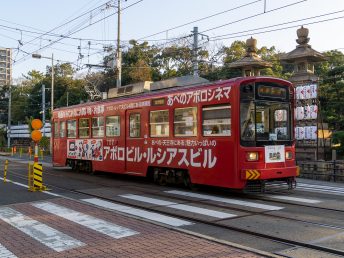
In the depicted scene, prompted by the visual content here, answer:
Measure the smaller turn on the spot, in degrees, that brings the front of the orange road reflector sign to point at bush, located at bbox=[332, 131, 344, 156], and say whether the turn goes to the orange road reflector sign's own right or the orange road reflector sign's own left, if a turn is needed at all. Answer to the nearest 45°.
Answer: approximately 90° to the orange road reflector sign's own left

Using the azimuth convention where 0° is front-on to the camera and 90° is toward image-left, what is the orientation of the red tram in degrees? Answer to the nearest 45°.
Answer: approximately 315°

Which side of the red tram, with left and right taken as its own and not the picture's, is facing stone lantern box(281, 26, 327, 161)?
left

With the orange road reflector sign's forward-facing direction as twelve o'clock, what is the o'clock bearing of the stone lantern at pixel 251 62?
The stone lantern is roughly at 8 o'clock from the orange road reflector sign.

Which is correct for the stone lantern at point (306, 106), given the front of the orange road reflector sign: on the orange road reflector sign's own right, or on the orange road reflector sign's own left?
on the orange road reflector sign's own left

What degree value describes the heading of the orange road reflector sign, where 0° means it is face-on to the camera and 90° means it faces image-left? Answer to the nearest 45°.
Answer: approximately 0°

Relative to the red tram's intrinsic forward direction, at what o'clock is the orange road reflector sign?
The orange road reflector sign is roughly at 5 o'clock from the red tram.

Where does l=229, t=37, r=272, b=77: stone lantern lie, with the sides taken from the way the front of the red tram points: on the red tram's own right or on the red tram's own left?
on the red tram's own left
